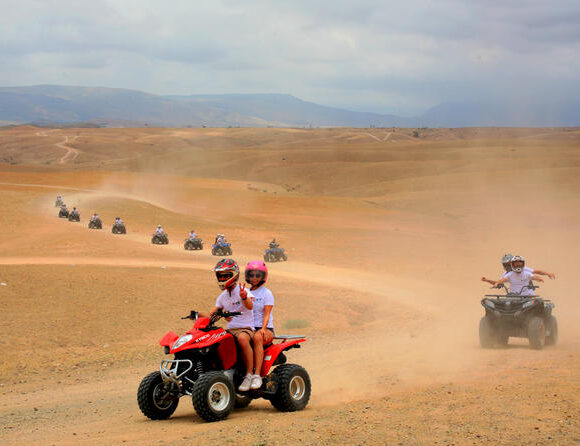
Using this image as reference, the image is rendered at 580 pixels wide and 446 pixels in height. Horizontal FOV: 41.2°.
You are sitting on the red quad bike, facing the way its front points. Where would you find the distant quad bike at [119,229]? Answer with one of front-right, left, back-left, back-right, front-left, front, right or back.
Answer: back-right

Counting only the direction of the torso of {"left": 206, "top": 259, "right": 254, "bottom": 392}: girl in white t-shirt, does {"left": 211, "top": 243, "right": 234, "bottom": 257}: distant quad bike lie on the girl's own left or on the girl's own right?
on the girl's own right

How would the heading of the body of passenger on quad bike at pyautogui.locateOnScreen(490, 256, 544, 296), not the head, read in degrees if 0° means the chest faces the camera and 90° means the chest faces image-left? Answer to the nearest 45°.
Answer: approximately 0°

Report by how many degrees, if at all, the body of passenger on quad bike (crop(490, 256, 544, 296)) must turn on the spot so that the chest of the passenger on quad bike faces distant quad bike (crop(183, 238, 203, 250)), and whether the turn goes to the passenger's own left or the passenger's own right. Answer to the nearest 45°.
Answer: approximately 135° to the passenger's own right

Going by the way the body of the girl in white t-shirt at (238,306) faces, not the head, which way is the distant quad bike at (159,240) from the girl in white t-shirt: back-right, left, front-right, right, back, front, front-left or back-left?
back-right

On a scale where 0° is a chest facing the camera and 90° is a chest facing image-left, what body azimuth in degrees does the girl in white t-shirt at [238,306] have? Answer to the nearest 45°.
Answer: approximately 45°

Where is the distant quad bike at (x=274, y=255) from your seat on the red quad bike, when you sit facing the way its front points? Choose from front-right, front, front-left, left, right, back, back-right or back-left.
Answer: back-right

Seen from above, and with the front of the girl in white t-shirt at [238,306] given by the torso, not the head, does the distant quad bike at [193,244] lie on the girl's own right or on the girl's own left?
on the girl's own right

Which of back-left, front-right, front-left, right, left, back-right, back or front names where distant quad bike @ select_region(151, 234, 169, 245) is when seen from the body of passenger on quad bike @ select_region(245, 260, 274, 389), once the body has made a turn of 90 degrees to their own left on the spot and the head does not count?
back-left

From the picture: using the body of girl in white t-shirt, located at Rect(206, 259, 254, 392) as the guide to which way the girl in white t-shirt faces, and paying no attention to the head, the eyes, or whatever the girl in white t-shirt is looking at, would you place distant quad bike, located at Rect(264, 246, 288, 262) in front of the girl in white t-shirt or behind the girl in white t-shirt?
behind

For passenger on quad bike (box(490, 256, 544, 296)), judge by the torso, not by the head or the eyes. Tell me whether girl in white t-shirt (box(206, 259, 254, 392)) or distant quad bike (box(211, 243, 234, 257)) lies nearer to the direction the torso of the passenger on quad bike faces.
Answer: the girl in white t-shirt

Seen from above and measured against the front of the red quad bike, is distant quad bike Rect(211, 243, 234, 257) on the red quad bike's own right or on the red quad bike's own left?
on the red quad bike's own right
